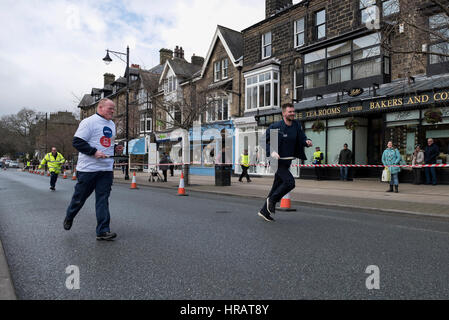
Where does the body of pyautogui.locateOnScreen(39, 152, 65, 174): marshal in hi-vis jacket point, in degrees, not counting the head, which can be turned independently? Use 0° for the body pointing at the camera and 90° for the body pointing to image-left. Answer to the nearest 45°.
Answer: approximately 0°

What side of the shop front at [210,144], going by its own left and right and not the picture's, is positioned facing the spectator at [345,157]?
left

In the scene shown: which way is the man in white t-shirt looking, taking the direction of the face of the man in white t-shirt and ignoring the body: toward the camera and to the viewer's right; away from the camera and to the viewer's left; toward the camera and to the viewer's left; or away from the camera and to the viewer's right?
toward the camera and to the viewer's right
